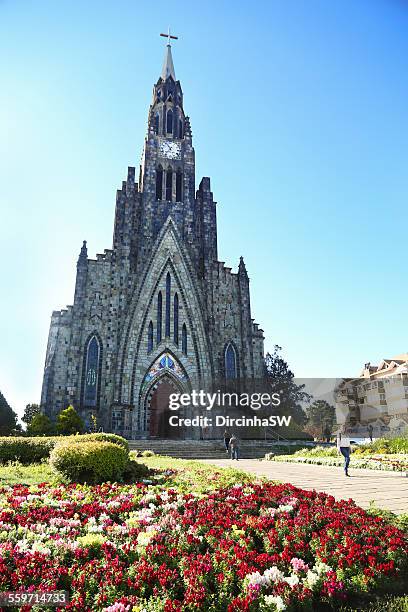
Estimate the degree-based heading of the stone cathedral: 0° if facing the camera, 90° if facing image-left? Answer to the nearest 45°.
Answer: approximately 0°

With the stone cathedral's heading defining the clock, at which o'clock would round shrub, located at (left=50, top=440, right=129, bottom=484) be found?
The round shrub is roughly at 12 o'clock from the stone cathedral.

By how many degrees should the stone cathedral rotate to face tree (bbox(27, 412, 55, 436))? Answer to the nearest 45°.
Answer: approximately 45° to its right

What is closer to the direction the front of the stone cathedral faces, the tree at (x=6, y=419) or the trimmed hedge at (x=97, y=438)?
the trimmed hedge

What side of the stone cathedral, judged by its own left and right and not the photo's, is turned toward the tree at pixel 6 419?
right

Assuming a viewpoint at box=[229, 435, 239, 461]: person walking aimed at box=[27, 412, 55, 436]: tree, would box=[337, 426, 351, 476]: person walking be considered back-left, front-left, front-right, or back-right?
back-left

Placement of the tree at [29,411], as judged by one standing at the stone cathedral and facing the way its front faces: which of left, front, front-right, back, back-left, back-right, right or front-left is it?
back-right
